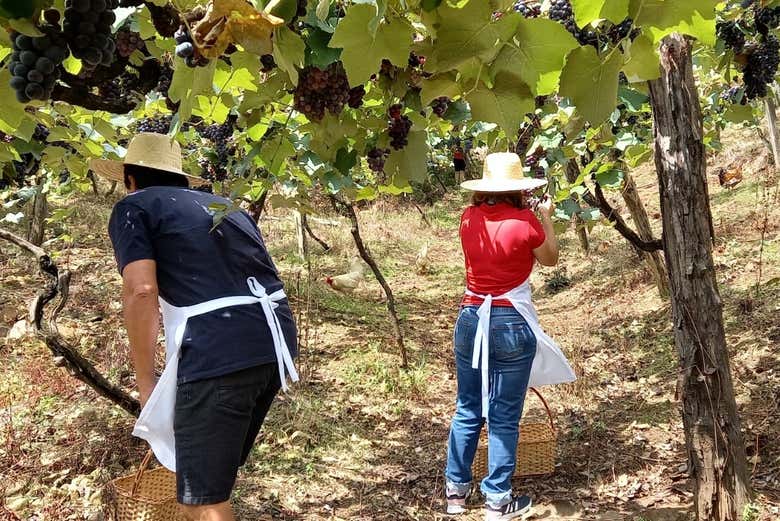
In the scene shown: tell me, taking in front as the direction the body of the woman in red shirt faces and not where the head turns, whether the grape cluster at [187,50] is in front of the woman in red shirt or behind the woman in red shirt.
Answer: behind

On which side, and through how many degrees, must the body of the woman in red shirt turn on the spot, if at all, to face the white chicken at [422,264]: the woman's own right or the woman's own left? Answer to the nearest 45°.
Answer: approximately 45° to the woman's own left

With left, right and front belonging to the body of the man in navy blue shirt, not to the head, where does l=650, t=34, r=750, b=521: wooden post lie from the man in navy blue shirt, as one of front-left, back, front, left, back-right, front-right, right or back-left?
back-right

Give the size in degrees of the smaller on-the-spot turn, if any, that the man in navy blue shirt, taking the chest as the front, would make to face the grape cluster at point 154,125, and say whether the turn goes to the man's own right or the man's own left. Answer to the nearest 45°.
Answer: approximately 45° to the man's own right

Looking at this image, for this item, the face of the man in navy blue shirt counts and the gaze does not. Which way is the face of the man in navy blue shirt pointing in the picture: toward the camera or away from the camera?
away from the camera

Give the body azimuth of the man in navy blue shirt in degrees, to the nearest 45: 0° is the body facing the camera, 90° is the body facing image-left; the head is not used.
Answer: approximately 135°

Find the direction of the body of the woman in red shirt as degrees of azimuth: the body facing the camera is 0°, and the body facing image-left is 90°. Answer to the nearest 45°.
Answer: approximately 225°

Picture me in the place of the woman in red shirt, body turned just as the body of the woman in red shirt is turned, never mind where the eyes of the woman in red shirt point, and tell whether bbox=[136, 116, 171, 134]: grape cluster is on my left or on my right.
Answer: on my left

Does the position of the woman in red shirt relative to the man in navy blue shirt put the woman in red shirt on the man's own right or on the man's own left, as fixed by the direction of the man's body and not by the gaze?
on the man's own right

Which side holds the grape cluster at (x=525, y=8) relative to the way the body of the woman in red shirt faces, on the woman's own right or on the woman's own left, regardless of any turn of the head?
on the woman's own right
